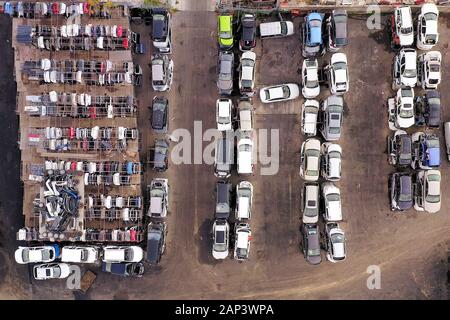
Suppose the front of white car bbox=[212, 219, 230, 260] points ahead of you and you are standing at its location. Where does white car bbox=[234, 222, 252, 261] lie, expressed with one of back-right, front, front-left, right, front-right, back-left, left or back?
left

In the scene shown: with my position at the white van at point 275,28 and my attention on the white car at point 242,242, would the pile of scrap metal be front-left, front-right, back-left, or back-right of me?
front-right

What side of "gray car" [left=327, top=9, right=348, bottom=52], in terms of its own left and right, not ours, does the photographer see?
back

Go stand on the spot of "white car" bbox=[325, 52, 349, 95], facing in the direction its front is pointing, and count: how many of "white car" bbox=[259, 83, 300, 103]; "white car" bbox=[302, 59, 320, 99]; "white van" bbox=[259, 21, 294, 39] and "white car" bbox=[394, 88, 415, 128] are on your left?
3

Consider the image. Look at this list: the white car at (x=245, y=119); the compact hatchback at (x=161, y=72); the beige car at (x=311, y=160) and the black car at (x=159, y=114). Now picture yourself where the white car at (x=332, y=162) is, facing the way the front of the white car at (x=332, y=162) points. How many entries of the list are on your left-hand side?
4

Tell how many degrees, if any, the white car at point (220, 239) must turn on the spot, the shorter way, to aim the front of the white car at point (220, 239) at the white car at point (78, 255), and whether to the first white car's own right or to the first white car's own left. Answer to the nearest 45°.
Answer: approximately 90° to the first white car's own right

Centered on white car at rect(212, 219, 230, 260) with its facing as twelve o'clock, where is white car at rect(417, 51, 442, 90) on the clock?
white car at rect(417, 51, 442, 90) is roughly at 9 o'clock from white car at rect(212, 219, 230, 260).

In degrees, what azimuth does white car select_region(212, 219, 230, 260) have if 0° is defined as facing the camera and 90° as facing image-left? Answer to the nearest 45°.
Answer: approximately 0°

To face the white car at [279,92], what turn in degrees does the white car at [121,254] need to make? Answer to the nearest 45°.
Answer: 0° — it already faces it

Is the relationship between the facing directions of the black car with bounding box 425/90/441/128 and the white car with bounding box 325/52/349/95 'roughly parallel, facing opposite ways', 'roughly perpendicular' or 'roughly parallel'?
roughly parallel
